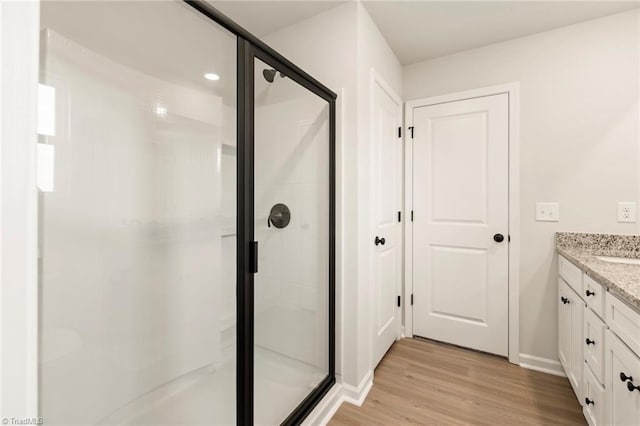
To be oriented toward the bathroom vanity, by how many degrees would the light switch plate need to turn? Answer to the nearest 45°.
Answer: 0° — it already faces it

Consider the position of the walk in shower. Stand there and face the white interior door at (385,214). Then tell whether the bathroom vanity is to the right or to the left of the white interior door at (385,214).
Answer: right

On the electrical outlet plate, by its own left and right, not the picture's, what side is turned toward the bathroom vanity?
front

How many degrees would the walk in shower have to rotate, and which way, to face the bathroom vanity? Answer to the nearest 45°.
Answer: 0° — it already faces it

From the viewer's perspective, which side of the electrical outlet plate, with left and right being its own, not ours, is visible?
front

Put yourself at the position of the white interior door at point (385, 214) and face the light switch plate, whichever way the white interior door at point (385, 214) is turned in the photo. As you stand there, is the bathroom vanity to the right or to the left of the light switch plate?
right

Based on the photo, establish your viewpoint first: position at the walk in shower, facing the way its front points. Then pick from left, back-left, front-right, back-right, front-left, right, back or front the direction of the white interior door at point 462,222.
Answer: front-left

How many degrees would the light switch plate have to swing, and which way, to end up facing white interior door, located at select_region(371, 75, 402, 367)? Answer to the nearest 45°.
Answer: approximately 45° to its right

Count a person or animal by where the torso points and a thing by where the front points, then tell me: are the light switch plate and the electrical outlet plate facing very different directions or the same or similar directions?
same or similar directions

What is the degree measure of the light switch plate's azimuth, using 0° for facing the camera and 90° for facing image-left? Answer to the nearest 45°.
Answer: approximately 0°

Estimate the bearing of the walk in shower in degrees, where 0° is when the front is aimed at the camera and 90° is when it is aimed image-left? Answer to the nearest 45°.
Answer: approximately 315°

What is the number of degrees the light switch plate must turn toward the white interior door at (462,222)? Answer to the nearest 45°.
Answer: approximately 90° to its right

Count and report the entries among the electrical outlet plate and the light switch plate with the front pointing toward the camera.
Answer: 2

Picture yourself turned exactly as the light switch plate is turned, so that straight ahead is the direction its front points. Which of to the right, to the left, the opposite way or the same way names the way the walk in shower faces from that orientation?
to the left

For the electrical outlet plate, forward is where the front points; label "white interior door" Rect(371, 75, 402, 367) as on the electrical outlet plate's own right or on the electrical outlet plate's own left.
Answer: on the electrical outlet plate's own right
